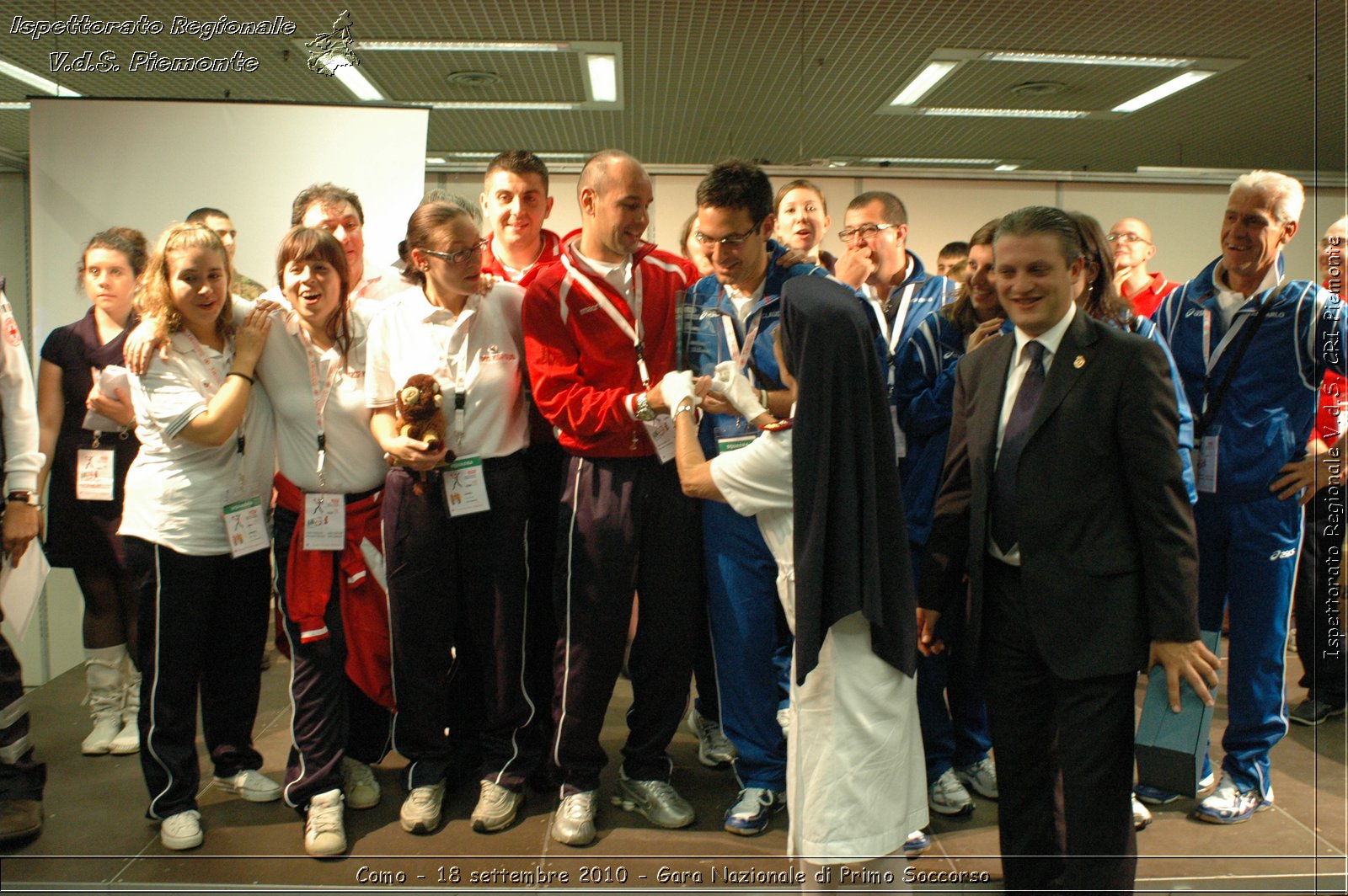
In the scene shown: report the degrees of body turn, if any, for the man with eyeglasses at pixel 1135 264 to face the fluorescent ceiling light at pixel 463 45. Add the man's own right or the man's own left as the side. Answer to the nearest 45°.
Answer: approximately 45° to the man's own right

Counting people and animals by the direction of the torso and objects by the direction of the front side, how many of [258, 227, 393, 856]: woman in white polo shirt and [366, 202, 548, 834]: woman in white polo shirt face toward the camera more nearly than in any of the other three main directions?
2

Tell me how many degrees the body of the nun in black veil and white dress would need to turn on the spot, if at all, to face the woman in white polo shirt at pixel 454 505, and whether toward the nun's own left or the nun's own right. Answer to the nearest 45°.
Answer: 0° — they already face them

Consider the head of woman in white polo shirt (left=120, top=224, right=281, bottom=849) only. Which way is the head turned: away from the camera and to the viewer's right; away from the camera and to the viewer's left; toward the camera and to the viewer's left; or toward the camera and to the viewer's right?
toward the camera and to the viewer's right

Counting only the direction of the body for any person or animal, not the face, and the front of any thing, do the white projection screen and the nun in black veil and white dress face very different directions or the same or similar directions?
very different directions

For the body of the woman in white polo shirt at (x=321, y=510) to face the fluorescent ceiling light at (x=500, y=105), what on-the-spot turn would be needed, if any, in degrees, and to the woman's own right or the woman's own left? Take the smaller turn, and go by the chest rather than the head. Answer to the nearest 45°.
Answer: approximately 180°

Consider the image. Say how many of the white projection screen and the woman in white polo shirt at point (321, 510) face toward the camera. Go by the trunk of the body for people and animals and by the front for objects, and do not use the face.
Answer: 2

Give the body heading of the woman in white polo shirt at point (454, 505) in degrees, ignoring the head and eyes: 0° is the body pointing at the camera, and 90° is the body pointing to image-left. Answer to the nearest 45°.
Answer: approximately 0°

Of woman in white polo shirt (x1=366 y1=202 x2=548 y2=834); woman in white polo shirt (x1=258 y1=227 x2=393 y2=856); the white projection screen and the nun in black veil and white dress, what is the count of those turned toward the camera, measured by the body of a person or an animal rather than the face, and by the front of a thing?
3

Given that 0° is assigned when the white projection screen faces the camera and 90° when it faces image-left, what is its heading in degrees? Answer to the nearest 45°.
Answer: approximately 0°
